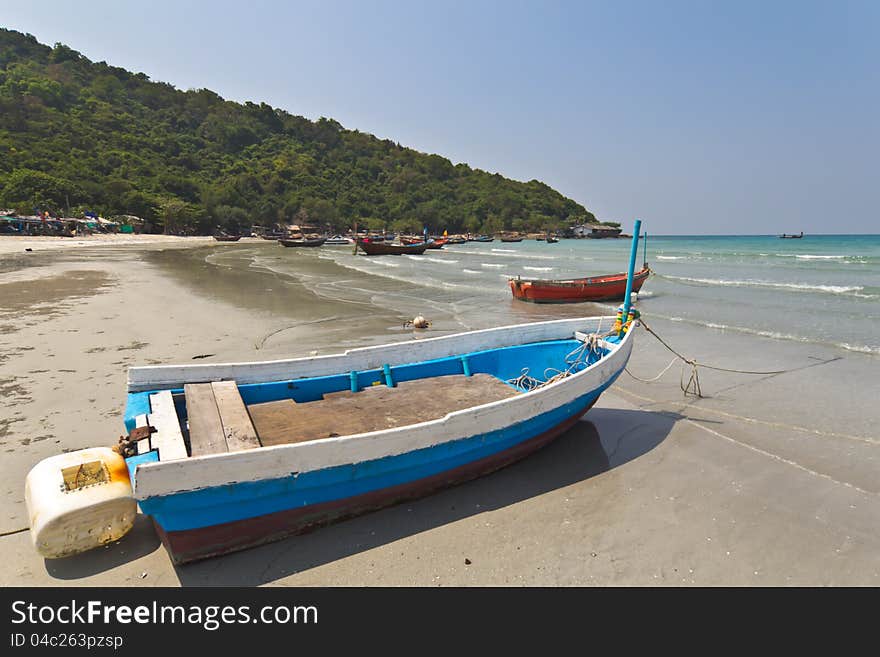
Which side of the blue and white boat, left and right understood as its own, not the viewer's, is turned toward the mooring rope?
front

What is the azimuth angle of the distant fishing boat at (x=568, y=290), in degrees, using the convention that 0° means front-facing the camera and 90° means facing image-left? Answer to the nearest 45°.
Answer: approximately 270°

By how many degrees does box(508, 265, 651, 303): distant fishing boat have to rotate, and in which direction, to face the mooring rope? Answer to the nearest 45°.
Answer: approximately 90° to its right

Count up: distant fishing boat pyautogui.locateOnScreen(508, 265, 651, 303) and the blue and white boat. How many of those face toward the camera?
0

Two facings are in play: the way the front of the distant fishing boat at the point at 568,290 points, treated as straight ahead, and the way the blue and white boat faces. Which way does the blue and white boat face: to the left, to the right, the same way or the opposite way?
the same way

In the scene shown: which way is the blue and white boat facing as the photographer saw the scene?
facing away from the viewer and to the right of the viewer

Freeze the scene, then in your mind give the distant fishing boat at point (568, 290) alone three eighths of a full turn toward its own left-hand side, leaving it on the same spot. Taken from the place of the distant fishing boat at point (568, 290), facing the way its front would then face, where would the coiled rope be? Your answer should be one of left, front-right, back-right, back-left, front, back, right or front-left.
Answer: back-left

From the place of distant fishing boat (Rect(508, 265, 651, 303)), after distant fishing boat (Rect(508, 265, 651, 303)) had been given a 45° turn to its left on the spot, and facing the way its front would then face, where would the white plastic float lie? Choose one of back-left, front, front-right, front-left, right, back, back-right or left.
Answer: back-right

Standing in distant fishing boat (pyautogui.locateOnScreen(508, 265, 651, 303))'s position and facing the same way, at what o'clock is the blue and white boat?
The blue and white boat is roughly at 3 o'clock from the distant fishing boat.

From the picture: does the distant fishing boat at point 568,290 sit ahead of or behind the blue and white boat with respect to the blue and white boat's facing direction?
ahead
